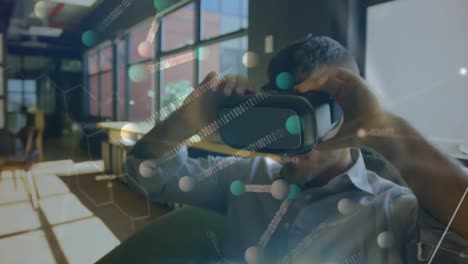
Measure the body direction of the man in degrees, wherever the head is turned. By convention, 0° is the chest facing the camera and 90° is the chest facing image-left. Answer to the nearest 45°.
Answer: approximately 45°
